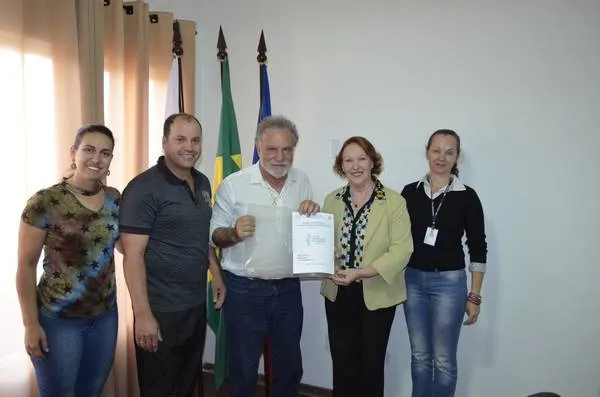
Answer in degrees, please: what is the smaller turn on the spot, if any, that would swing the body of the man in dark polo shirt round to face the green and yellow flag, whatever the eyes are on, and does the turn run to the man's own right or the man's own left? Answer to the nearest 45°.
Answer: approximately 135° to the man's own left

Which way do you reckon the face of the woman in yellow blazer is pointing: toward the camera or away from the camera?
toward the camera

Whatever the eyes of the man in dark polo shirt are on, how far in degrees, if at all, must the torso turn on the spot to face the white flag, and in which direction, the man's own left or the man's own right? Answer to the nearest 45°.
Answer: approximately 135° to the man's own left

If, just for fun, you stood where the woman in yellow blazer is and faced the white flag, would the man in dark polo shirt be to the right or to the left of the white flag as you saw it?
left

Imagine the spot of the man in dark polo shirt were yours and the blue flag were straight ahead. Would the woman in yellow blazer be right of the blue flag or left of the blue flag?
right

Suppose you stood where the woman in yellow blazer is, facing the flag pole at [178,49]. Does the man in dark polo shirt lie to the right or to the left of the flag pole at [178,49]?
left
